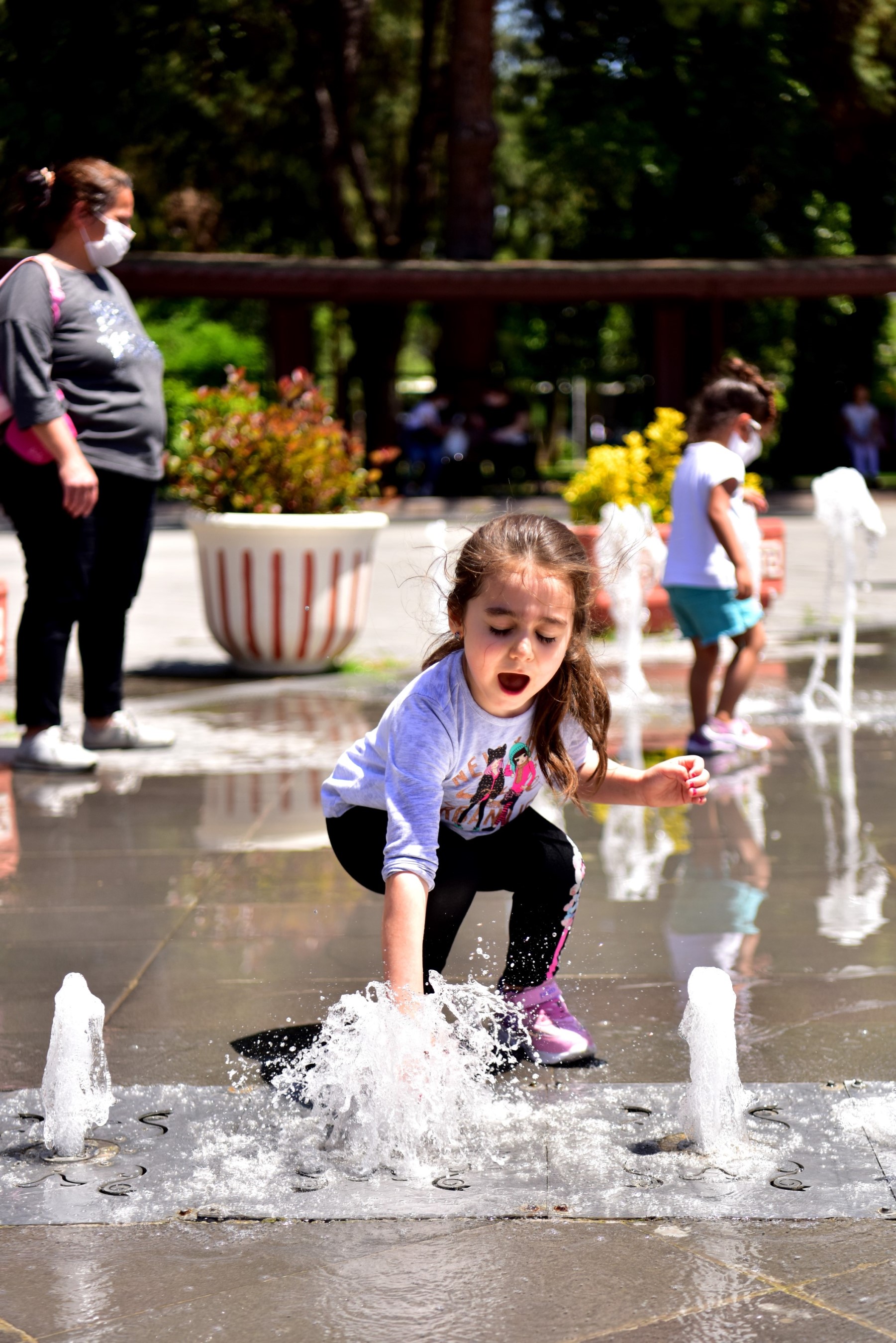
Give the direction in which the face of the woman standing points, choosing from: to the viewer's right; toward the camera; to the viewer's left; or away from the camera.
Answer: to the viewer's right

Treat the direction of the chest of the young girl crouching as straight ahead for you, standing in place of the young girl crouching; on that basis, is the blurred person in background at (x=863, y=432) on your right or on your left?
on your left

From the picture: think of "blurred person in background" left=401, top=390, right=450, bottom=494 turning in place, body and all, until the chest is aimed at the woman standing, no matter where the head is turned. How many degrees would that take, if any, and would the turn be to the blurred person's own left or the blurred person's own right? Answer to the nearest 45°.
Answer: approximately 90° to the blurred person's own right
